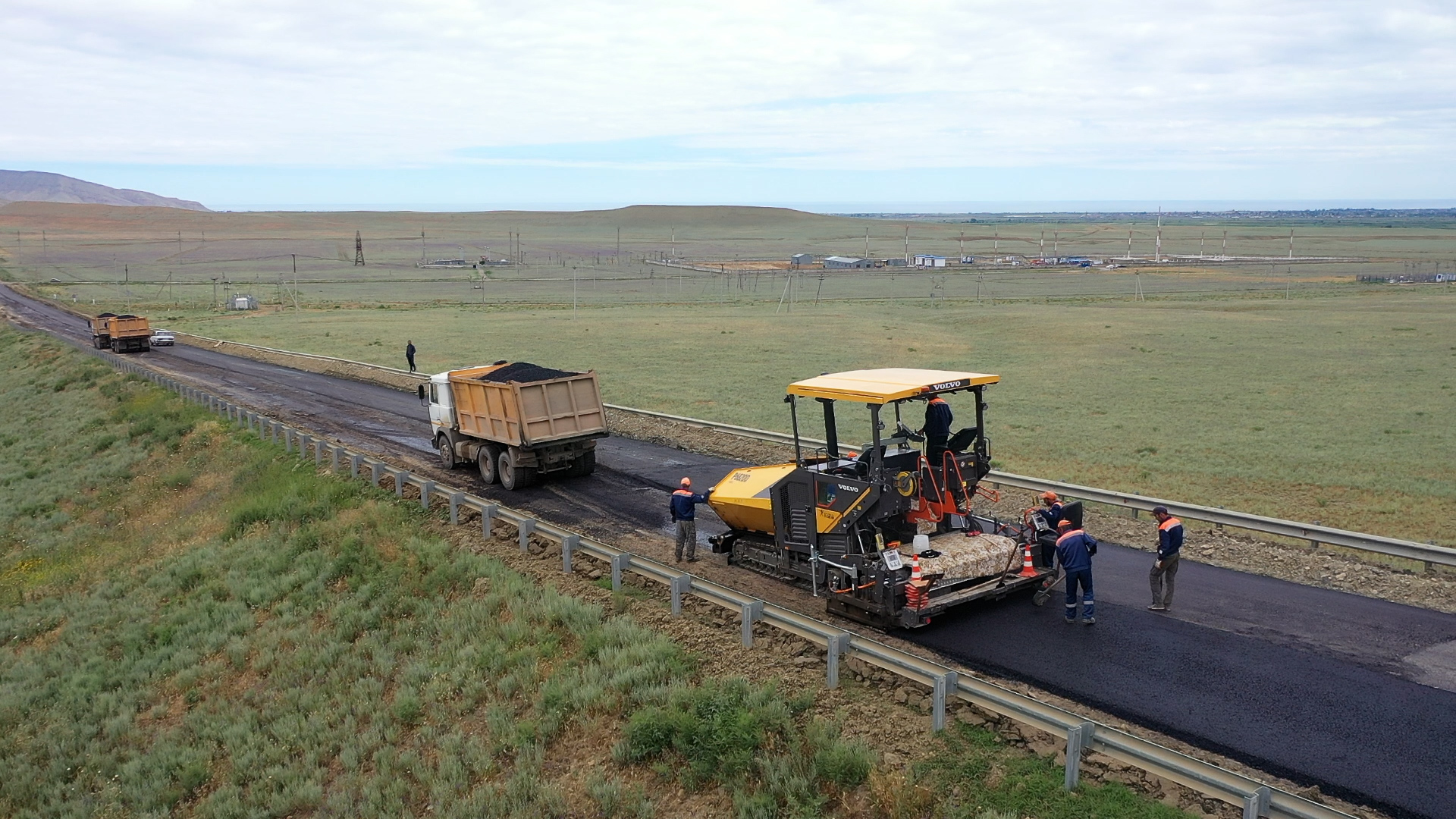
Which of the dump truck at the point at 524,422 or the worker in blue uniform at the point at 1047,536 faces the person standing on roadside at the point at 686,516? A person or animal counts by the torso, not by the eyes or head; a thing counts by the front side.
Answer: the worker in blue uniform

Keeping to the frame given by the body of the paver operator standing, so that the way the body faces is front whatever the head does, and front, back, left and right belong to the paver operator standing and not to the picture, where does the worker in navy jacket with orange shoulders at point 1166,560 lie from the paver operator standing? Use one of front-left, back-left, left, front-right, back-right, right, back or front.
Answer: back-right

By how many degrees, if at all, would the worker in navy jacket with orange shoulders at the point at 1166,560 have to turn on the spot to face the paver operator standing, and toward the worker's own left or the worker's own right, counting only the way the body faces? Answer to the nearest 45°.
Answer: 0° — they already face them

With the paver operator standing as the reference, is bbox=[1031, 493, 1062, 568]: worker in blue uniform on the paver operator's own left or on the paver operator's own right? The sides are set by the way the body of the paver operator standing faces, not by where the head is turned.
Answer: on the paver operator's own right

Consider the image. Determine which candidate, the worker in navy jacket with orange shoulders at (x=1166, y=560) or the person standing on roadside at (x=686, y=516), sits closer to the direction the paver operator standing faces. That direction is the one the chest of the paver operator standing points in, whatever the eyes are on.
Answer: the person standing on roadside

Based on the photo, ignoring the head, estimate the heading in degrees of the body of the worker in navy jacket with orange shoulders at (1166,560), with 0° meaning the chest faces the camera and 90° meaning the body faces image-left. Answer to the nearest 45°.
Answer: approximately 90°

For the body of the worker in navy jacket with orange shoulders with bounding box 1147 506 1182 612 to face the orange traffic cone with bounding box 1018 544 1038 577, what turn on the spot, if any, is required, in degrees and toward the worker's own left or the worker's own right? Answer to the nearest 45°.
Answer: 0° — they already face it

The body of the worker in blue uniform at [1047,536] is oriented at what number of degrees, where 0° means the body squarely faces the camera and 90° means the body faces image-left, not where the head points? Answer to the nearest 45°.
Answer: approximately 90°

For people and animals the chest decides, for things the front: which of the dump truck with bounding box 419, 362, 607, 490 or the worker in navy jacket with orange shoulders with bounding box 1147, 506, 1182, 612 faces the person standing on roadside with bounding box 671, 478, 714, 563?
the worker in navy jacket with orange shoulders
